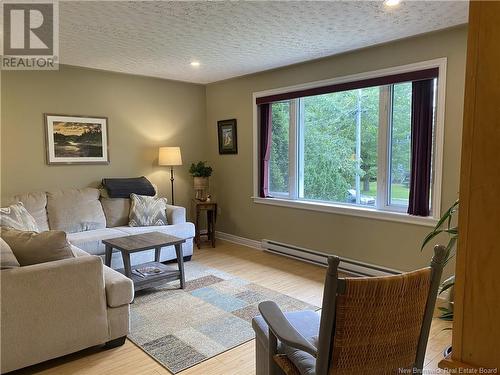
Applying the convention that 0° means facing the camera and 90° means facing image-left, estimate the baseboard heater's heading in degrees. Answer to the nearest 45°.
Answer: approximately 45°

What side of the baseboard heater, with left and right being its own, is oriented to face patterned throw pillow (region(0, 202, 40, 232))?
front

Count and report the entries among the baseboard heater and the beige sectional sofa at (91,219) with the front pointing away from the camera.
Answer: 0

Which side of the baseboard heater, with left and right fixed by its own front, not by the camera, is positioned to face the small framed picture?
right

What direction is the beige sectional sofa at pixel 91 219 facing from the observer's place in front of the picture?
facing the viewer and to the right of the viewer

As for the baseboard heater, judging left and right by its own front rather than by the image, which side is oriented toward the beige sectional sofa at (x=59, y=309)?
front

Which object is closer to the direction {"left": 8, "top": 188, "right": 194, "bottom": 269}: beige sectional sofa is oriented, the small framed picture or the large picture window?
the large picture window

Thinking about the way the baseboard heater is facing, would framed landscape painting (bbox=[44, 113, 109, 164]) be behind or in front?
in front

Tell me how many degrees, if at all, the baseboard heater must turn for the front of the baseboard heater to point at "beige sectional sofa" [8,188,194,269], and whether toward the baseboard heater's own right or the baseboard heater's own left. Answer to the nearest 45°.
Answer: approximately 45° to the baseboard heater's own right

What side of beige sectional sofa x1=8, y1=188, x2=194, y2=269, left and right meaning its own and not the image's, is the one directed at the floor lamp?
left
